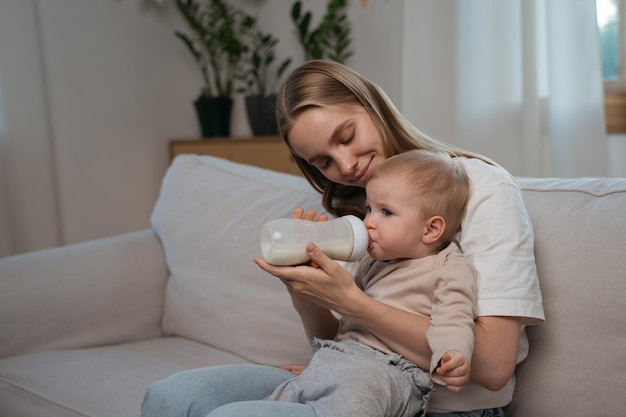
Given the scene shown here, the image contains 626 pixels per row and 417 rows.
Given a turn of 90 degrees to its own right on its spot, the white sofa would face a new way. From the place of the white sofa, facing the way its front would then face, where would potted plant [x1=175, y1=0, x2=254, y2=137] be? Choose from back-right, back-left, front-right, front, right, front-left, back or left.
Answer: front-right

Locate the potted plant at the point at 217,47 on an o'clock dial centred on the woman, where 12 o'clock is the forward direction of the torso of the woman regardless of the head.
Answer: The potted plant is roughly at 4 o'clock from the woman.

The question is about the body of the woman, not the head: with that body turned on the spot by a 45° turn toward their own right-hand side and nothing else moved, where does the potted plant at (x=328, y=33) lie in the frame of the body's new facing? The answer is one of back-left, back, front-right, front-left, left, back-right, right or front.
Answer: right

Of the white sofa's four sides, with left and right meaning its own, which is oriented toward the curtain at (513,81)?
back

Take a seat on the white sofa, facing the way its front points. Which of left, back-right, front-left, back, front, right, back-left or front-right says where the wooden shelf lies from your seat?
back-right

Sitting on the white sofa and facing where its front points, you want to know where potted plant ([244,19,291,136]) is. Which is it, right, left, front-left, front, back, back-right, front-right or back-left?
back-right

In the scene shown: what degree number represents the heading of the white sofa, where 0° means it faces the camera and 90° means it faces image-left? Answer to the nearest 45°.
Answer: approximately 45°

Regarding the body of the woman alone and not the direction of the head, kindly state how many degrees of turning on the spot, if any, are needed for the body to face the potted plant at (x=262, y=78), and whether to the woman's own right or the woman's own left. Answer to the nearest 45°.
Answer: approximately 135° to the woman's own right
